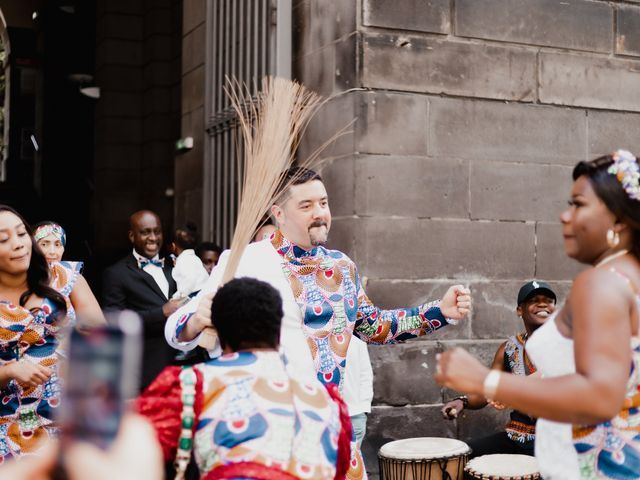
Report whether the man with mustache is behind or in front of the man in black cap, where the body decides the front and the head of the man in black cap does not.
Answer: in front

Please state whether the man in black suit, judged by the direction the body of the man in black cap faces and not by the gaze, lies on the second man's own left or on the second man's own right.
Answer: on the second man's own right

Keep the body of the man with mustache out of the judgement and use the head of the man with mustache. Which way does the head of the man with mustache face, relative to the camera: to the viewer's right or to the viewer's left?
to the viewer's right

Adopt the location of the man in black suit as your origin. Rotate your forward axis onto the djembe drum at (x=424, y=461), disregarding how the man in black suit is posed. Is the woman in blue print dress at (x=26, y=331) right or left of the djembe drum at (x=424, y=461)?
right

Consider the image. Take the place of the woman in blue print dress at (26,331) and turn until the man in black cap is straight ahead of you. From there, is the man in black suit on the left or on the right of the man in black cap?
left

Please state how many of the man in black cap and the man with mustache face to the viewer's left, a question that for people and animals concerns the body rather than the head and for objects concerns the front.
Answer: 0

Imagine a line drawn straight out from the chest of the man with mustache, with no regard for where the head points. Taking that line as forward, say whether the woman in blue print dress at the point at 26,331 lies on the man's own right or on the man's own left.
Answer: on the man's own right

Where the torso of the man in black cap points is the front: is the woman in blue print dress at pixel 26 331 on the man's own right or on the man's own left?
on the man's own right

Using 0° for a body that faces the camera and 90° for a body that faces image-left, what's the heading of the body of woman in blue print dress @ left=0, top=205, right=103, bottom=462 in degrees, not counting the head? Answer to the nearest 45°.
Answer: approximately 45°

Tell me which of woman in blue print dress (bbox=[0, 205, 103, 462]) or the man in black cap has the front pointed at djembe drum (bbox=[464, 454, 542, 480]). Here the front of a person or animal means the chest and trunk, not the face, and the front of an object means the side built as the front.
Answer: the man in black cap

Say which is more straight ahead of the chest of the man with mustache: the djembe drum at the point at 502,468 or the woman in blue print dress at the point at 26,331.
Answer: the djembe drum

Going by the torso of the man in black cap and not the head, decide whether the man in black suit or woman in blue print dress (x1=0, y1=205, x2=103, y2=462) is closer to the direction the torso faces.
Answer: the woman in blue print dress

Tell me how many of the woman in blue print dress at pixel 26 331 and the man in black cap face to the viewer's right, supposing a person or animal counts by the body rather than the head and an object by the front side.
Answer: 0
